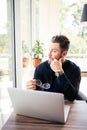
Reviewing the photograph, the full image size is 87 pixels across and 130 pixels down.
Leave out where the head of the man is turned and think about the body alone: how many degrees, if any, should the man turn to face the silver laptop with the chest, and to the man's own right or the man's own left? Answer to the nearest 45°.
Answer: approximately 45° to the man's own left

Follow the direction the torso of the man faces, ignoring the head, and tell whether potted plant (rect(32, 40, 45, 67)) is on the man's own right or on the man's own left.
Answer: on the man's own right

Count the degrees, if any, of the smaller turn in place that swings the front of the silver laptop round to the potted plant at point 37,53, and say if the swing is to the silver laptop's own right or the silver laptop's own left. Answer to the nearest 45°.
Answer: approximately 45° to the silver laptop's own left

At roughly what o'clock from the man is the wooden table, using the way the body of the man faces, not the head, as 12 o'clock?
The wooden table is roughly at 11 o'clock from the man.

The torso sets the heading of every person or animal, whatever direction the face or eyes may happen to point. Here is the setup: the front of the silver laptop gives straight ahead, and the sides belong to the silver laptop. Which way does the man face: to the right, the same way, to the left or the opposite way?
the opposite way

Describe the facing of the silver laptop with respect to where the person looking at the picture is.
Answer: facing away from the viewer and to the right of the viewer
